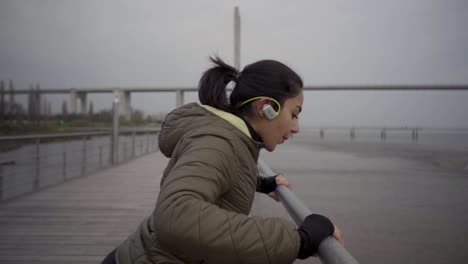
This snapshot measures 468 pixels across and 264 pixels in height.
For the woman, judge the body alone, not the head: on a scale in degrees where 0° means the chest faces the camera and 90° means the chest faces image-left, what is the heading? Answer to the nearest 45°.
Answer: approximately 270°

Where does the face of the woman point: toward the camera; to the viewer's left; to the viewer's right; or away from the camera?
to the viewer's right
